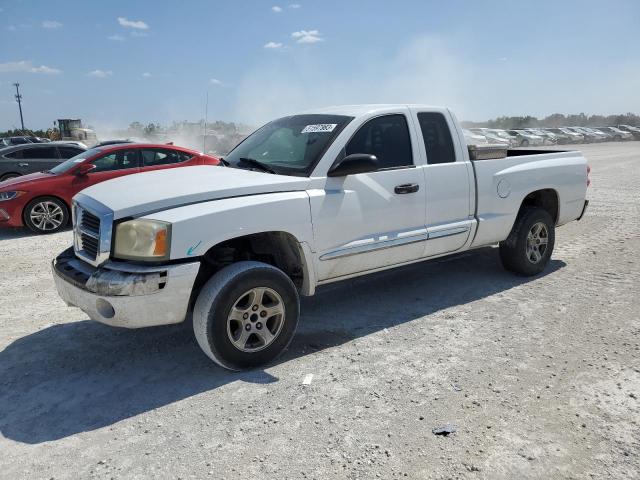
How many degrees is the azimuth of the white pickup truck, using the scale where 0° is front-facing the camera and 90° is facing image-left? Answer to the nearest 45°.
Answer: approximately 45°

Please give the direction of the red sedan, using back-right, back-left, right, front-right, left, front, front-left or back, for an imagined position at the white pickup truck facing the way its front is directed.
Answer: right
